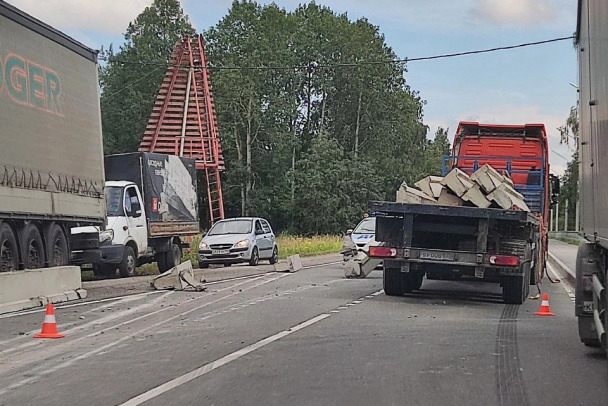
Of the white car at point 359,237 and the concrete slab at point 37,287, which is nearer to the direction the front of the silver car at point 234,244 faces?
the concrete slab

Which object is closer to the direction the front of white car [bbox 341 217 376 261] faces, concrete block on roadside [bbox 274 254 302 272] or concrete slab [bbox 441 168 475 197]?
the concrete slab

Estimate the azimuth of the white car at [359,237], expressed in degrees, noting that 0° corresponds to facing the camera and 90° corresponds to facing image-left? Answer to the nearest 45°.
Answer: approximately 0°

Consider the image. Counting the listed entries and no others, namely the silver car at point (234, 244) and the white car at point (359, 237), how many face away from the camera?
0

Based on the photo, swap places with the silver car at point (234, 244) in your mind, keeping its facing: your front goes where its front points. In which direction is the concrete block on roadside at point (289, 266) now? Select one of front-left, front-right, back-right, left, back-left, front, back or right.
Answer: left

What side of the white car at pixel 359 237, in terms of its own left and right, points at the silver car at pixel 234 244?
right

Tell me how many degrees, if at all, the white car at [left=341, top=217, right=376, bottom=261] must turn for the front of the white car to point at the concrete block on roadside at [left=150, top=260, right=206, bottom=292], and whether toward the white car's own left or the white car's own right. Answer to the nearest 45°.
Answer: approximately 45° to the white car's own right

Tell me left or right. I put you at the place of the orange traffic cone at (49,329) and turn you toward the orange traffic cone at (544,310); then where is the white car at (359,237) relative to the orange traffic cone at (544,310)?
left
